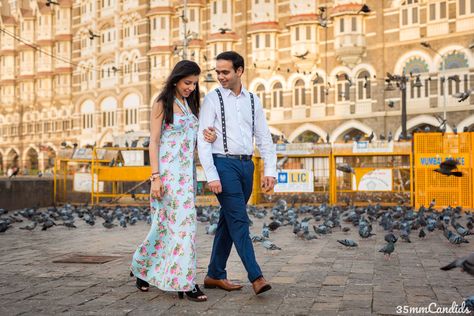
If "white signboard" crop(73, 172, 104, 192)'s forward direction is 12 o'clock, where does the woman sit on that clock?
The woman is roughly at 12 o'clock from the white signboard.

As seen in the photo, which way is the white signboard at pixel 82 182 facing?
toward the camera

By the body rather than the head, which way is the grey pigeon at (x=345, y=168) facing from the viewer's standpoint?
to the viewer's left

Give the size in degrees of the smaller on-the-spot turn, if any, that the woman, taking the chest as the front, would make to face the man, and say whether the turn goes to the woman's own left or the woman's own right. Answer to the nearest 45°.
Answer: approximately 45° to the woman's own left

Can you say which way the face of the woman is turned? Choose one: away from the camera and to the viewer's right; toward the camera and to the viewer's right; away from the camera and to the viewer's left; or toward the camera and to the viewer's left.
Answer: toward the camera and to the viewer's right
